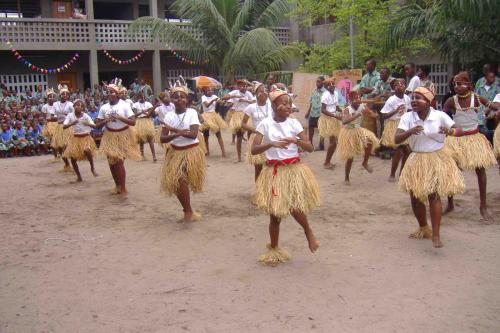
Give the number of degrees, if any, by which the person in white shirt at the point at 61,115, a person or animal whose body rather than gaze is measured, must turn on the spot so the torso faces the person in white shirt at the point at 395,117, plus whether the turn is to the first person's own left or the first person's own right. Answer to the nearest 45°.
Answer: approximately 45° to the first person's own left

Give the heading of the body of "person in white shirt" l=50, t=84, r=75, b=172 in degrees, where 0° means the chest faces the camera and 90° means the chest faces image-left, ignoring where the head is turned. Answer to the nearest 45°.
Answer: approximately 0°

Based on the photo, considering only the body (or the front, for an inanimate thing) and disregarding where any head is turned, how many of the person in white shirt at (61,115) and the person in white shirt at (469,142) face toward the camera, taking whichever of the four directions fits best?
2

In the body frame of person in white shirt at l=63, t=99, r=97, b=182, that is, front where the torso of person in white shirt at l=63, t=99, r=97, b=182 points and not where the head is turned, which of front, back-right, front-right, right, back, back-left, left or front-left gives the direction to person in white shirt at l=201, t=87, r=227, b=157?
back-left

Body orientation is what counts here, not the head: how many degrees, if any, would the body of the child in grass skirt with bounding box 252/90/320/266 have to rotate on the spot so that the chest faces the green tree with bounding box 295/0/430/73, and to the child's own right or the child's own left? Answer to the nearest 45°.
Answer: approximately 180°

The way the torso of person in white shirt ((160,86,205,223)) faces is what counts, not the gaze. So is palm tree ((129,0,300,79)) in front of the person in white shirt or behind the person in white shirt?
behind
